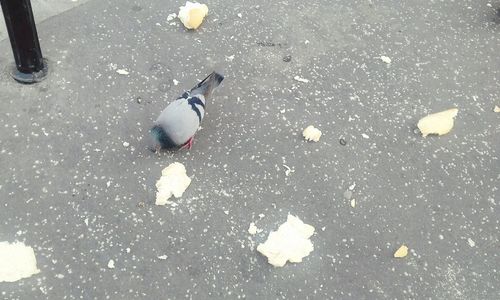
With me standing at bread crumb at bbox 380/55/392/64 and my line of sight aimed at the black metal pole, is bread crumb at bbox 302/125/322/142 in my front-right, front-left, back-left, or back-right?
front-left

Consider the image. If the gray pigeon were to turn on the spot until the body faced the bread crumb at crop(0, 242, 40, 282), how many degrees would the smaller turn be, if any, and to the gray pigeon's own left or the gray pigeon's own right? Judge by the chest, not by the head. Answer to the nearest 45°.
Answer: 0° — it already faces it

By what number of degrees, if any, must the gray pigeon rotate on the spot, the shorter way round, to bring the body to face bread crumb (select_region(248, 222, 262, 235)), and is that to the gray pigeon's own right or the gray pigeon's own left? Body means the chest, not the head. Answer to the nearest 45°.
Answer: approximately 90° to the gray pigeon's own left

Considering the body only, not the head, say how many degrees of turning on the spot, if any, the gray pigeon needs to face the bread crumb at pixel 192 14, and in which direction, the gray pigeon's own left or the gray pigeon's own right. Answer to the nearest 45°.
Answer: approximately 135° to the gray pigeon's own right

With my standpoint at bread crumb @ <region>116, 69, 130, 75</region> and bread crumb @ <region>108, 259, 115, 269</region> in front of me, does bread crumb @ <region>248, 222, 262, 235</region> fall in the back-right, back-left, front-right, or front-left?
front-left

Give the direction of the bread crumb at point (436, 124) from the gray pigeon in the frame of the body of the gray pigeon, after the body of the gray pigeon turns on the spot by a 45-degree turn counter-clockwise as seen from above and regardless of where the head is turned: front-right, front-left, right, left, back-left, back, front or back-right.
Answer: left

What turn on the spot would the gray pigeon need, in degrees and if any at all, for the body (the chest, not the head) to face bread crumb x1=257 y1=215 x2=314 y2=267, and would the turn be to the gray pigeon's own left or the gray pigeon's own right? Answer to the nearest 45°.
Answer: approximately 90° to the gray pigeon's own left

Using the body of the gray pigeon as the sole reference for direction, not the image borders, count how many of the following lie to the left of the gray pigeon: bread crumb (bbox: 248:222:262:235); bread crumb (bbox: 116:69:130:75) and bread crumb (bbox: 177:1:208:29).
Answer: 1

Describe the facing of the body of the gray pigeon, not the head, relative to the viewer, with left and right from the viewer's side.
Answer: facing the viewer and to the left of the viewer

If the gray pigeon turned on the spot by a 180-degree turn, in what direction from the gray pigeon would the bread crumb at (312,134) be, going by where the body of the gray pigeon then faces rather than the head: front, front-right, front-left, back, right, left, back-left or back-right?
front-right

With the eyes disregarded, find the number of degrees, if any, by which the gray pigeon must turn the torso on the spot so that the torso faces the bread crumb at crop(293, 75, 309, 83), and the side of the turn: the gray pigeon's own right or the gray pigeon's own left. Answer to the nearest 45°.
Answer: approximately 180°
